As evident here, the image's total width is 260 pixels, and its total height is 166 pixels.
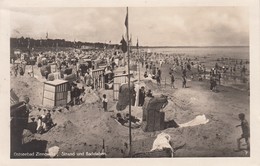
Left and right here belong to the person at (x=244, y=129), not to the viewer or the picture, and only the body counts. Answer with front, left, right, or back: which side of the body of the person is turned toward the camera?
left
